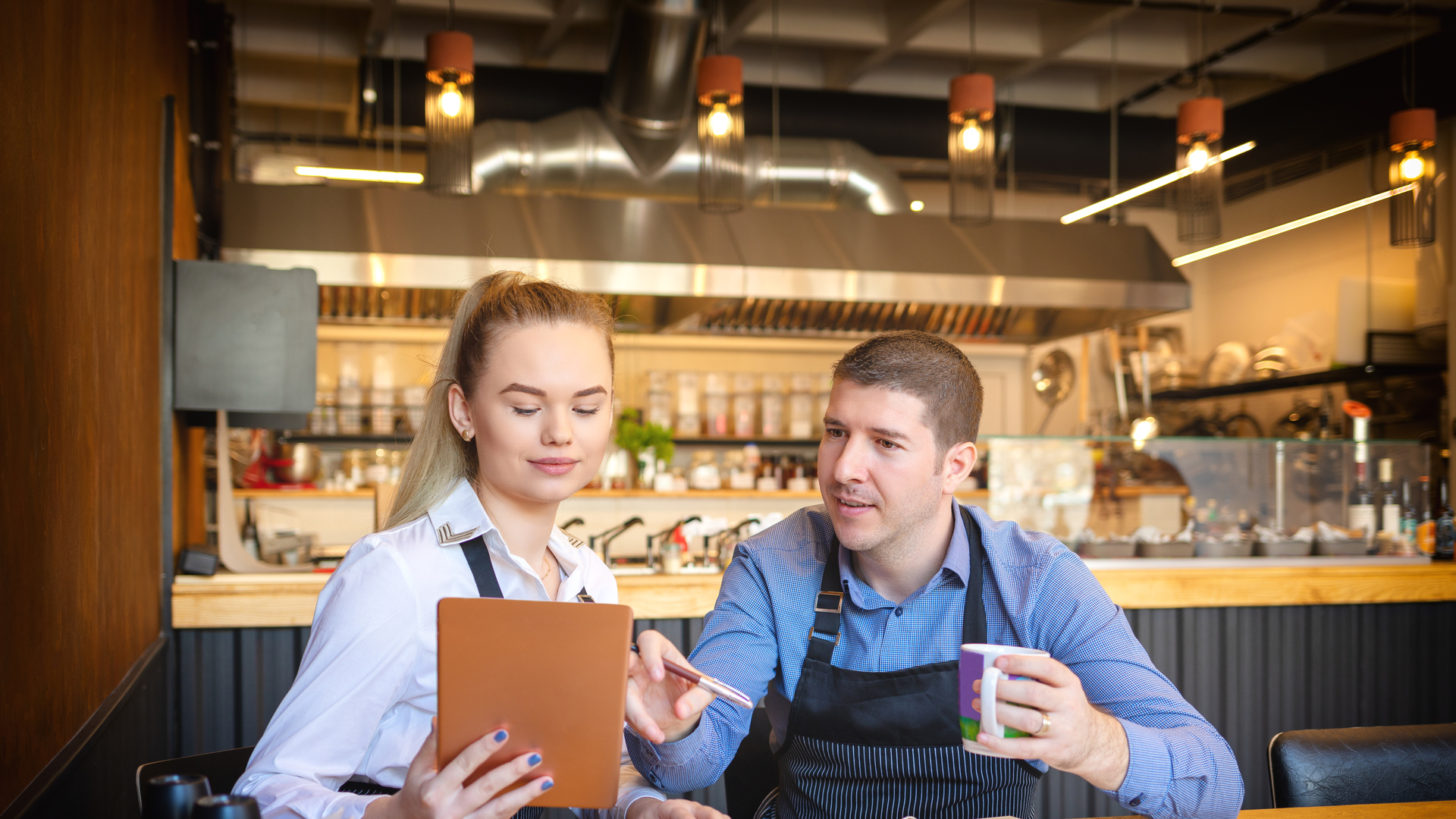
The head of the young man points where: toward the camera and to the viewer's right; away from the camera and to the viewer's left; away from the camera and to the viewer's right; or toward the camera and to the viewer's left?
toward the camera and to the viewer's left

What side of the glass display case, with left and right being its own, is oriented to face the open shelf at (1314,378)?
back

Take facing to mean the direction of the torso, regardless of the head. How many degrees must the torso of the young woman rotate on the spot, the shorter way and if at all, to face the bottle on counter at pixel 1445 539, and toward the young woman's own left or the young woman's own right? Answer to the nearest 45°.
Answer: approximately 90° to the young woman's own left

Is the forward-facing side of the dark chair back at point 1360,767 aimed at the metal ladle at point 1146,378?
no

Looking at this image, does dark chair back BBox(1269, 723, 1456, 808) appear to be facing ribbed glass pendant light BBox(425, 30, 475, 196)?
no

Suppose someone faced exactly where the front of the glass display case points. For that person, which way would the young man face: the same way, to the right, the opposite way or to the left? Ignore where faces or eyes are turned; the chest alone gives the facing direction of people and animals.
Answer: the same way

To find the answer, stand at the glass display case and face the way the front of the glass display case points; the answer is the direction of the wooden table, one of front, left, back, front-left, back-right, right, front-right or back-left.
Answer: front

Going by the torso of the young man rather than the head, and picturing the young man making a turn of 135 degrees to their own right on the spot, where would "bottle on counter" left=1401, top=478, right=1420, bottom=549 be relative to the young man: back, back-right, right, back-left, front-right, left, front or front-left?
right

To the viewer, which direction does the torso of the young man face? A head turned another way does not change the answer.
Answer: toward the camera

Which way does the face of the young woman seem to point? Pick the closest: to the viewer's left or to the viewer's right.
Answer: to the viewer's right

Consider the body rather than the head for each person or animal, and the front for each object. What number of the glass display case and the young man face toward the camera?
2

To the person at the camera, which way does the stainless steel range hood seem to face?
facing the viewer

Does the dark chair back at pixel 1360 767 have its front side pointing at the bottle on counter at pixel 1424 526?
no
